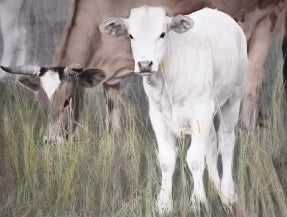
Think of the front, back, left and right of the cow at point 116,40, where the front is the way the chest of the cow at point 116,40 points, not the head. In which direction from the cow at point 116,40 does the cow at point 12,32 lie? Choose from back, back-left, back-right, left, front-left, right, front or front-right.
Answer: front

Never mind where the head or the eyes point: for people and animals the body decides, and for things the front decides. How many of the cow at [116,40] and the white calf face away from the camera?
0

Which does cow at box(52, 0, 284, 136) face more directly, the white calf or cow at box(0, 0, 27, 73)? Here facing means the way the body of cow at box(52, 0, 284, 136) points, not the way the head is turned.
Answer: the cow

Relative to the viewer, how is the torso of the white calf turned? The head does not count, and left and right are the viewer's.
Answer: facing the viewer and to the left of the viewer

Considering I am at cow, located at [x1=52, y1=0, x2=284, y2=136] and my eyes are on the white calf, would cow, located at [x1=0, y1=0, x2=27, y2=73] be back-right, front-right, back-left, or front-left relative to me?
back-right

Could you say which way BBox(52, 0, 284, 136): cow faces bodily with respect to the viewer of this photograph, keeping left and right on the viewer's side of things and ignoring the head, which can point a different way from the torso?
facing to the left of the viewer

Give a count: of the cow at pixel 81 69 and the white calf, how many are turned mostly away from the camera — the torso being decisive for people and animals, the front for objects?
0

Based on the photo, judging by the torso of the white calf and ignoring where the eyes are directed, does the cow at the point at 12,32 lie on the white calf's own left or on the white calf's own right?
on the white calf's own right
